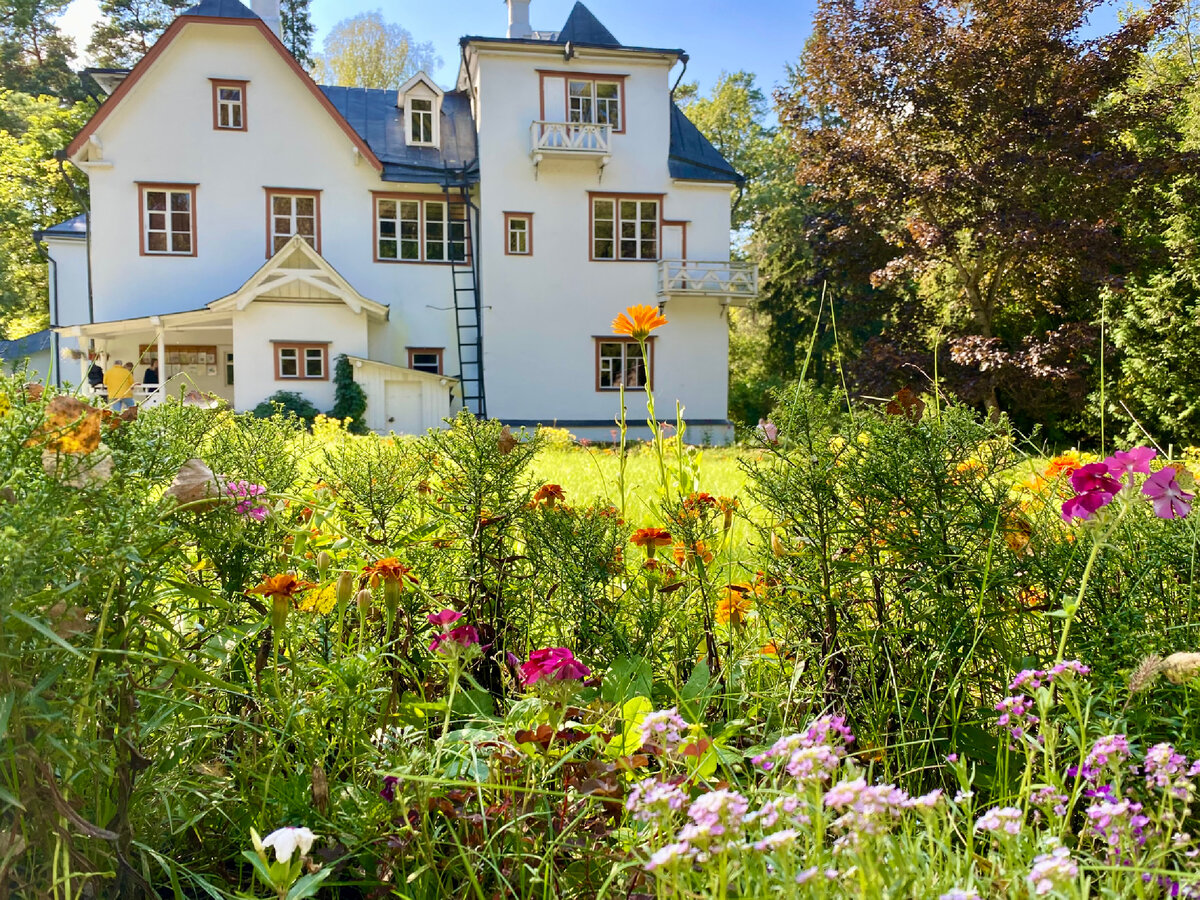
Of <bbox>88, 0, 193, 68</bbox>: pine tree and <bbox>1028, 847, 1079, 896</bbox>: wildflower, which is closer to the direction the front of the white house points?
the wildflower

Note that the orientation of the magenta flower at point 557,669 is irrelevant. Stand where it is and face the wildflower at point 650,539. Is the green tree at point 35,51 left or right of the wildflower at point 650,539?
left

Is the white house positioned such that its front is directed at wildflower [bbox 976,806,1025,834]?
yes

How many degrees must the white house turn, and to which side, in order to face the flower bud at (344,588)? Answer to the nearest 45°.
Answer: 0° — it already faces it

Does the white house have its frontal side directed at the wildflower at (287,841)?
yes

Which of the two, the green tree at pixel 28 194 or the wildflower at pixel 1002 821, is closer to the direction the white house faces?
the wildflower

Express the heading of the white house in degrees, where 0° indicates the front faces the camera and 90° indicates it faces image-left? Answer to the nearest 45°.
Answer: approximately 0°

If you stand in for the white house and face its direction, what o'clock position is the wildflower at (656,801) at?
The wildflower is roughly at 12 o'clock from the white house.

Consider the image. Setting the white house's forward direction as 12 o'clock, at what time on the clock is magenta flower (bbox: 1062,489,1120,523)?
The magenta flower is roughly at 12 o'clock from the white house.

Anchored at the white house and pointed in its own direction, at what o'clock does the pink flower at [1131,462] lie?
The pink flower is roughly at 12 o'clock from the white house.

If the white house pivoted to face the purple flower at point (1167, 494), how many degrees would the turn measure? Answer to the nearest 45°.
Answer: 0° — it already faces it

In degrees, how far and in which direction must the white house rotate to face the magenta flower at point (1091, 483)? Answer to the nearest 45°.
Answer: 0° — it already faces it

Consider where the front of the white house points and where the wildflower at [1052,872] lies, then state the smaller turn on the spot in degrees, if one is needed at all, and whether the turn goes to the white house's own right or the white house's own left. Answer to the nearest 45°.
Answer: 0° — it already faces it

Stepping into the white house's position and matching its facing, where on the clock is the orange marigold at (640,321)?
The orange marigold is roughly at 12 o'clock from the white house.
